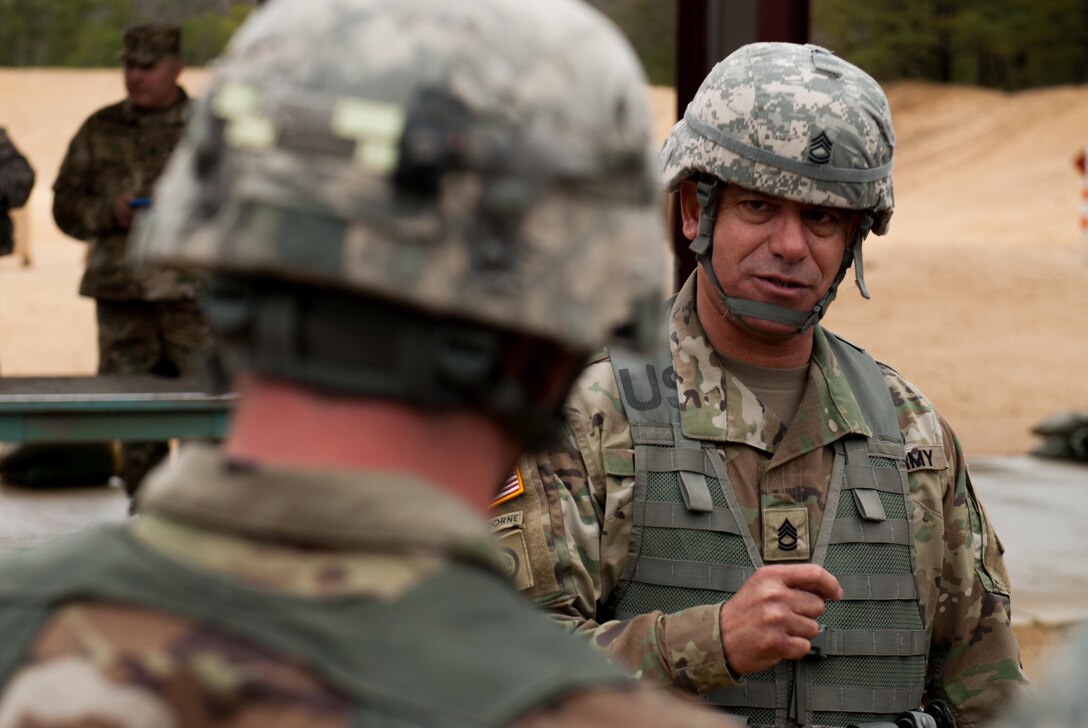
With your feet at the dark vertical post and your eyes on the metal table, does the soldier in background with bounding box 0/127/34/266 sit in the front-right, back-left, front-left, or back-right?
front-right

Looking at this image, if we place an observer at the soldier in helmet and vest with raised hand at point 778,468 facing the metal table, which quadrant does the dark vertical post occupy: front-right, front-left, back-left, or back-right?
front-right

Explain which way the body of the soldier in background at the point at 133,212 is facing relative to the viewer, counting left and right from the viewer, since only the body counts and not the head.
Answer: facing the viewer and to the right of the viewer

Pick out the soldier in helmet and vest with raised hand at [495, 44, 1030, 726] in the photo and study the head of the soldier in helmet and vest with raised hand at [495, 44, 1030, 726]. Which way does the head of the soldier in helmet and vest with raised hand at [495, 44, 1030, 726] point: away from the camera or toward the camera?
toward the camera

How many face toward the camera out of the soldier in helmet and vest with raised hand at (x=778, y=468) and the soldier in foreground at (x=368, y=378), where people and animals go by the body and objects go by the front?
1

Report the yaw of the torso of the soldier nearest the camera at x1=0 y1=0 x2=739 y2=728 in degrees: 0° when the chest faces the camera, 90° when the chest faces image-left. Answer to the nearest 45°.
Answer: approximately 225°

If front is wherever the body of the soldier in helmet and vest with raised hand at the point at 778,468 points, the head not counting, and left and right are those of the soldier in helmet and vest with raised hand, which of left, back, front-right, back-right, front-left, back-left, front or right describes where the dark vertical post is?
back

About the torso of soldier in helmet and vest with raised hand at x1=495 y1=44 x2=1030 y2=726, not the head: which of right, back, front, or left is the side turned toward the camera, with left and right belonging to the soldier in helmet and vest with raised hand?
front

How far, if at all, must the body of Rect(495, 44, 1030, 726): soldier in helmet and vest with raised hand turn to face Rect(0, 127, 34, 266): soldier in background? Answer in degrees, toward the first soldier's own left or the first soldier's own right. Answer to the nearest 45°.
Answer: approximately 135° to the first soldier's own right
